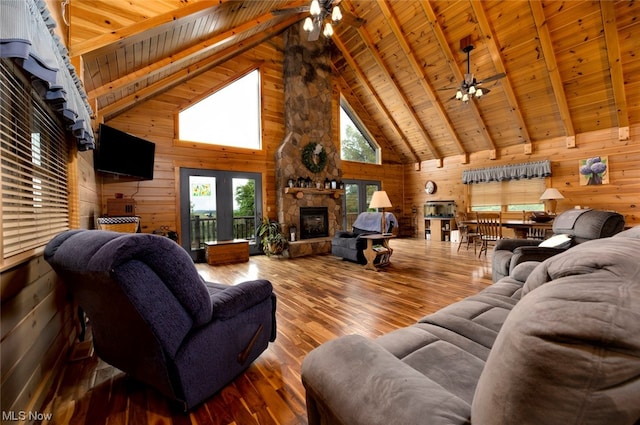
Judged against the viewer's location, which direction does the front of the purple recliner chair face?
facing away from the viewer and to the right of the viewer

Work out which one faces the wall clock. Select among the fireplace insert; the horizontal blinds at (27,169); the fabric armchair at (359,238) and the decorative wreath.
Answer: the horizontal blinds

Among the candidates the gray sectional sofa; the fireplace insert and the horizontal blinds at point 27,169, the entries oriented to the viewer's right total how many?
1

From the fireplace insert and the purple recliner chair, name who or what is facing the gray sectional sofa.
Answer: the fireplace insert

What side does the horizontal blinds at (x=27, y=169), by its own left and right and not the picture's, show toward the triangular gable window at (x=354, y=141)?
front

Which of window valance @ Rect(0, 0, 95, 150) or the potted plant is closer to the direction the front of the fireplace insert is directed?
the window valance

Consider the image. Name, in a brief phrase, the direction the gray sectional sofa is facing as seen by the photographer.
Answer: facing away from the viewer and to the left of the viewer

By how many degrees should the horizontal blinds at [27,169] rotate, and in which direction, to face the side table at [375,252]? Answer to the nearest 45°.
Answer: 0° — it already faces it

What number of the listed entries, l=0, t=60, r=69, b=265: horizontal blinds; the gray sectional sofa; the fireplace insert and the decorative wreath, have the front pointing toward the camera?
2

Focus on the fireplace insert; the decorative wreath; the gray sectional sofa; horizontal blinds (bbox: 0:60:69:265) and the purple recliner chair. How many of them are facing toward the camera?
2
